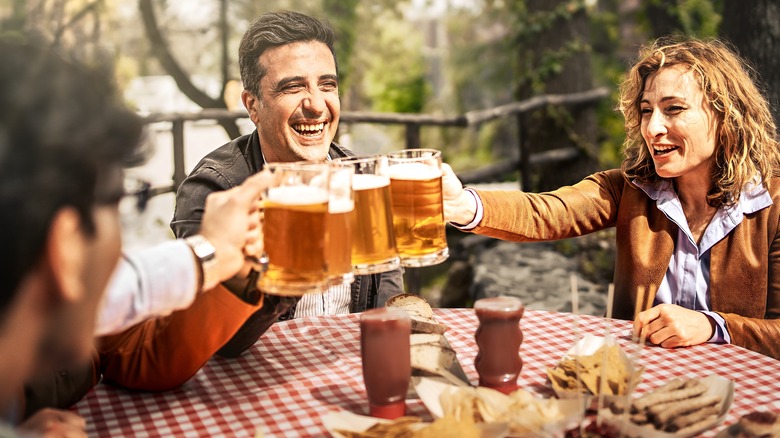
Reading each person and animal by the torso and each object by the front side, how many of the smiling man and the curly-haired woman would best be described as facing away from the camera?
0

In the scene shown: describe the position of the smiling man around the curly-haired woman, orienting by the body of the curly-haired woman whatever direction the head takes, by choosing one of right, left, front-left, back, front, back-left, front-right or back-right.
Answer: front-right

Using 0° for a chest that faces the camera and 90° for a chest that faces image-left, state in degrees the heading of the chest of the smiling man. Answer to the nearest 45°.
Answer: approximately 315°

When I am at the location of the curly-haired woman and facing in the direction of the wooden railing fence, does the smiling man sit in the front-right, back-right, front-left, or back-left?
front-left

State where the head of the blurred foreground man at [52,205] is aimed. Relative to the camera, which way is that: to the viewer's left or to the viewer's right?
to the viewer's right

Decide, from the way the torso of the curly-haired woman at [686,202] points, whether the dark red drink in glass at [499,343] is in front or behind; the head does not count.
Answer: in front

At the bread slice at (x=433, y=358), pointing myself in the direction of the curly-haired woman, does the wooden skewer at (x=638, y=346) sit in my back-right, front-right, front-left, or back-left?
front-right

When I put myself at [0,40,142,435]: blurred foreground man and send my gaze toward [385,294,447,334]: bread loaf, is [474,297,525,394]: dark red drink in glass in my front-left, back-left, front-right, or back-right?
front-right

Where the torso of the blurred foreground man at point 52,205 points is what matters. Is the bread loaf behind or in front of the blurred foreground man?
in front

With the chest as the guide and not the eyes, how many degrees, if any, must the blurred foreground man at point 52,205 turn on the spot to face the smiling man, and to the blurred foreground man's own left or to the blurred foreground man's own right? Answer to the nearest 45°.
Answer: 0° — they already face them

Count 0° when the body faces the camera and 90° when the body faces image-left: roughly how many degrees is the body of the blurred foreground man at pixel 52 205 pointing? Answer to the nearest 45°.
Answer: approximately 225°

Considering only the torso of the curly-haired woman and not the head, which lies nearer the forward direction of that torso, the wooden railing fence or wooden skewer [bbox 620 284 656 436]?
the wooden skewer

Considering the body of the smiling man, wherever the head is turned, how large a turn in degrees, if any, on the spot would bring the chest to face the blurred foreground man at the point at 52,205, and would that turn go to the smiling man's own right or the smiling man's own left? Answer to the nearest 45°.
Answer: approximately 45° to the smiling man's own right

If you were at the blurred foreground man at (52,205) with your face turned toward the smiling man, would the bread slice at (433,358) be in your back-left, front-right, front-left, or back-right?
front-right

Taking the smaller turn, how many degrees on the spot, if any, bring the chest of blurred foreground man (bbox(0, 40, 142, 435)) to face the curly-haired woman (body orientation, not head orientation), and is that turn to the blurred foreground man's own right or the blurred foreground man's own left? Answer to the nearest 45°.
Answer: approximately 45° to the blurred foreground man's own right
